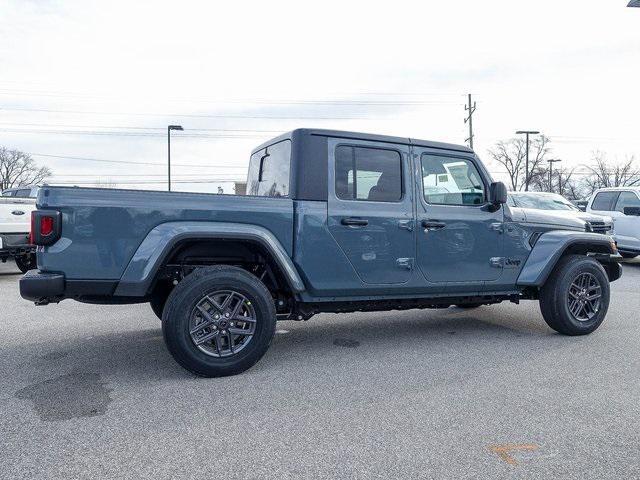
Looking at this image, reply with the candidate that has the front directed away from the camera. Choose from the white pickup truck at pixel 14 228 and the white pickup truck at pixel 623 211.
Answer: the white pickup truck at pixel 14 228

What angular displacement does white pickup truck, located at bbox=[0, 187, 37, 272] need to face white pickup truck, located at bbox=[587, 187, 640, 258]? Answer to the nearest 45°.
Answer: approximately 90° to its right

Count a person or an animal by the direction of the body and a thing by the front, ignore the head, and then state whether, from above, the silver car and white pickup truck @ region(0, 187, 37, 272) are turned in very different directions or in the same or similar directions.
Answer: very different directions

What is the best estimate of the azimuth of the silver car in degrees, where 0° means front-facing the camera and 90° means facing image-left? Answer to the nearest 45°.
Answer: approximately 315°

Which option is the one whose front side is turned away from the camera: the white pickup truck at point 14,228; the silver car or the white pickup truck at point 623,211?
the white pickup truck at point 14,228

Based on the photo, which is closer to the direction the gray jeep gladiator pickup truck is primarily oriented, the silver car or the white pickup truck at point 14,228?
the silver car

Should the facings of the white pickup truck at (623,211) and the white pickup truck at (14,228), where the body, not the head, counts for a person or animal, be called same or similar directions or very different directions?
very different directions

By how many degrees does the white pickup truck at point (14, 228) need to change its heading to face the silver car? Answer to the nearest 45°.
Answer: approximately 90° to its right

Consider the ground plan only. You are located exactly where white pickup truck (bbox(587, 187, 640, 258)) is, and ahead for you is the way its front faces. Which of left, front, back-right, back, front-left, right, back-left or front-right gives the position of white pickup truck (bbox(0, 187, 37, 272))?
right

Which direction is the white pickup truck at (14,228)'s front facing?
away from the camera
